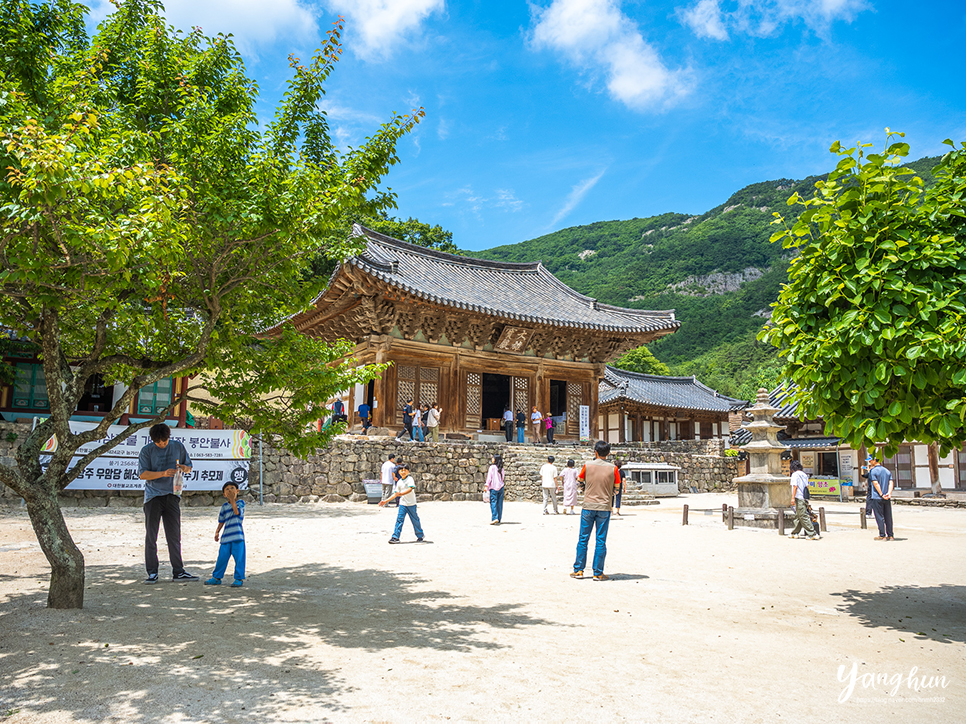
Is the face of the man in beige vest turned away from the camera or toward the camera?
away from the camera

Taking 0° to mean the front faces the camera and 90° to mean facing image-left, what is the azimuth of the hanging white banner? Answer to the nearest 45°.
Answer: approximately 0°

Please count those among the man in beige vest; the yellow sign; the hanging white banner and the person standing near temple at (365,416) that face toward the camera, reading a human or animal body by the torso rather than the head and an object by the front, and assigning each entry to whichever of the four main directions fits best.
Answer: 2

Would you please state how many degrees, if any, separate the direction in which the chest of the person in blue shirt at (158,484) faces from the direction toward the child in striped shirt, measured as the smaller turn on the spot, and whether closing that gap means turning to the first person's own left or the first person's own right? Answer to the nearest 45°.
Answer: approximately 45° to the first person's own left
